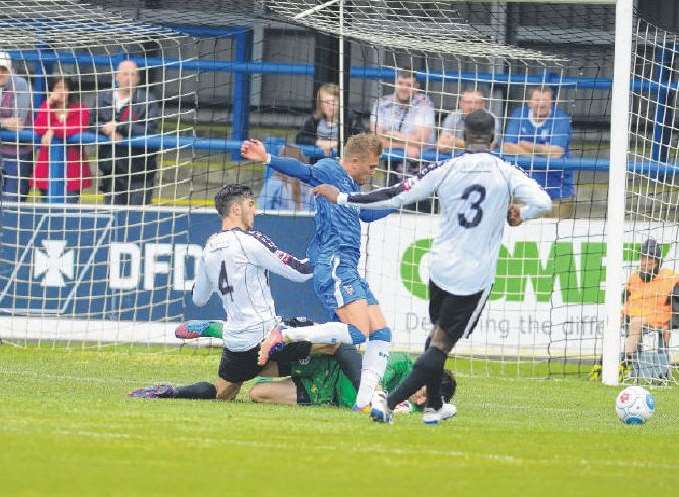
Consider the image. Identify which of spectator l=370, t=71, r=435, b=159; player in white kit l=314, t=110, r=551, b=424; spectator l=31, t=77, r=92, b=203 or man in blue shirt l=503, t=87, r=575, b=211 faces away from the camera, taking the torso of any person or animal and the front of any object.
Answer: the player in white kit

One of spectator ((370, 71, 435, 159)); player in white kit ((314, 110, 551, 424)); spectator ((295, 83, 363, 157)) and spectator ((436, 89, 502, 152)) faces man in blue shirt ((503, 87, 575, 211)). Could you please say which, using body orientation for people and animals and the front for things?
the player in white kit

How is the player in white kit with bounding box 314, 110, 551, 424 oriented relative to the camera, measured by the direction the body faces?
away from the camera

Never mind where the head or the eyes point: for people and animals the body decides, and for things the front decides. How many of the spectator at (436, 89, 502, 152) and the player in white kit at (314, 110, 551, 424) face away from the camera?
1

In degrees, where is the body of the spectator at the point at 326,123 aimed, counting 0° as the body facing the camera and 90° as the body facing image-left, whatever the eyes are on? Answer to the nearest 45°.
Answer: approximately 0°

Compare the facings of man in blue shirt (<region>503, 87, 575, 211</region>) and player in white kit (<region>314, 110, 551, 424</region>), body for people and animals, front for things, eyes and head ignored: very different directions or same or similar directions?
very different directions

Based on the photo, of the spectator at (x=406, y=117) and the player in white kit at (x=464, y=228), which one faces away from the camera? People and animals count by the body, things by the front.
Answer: the player in white kit
